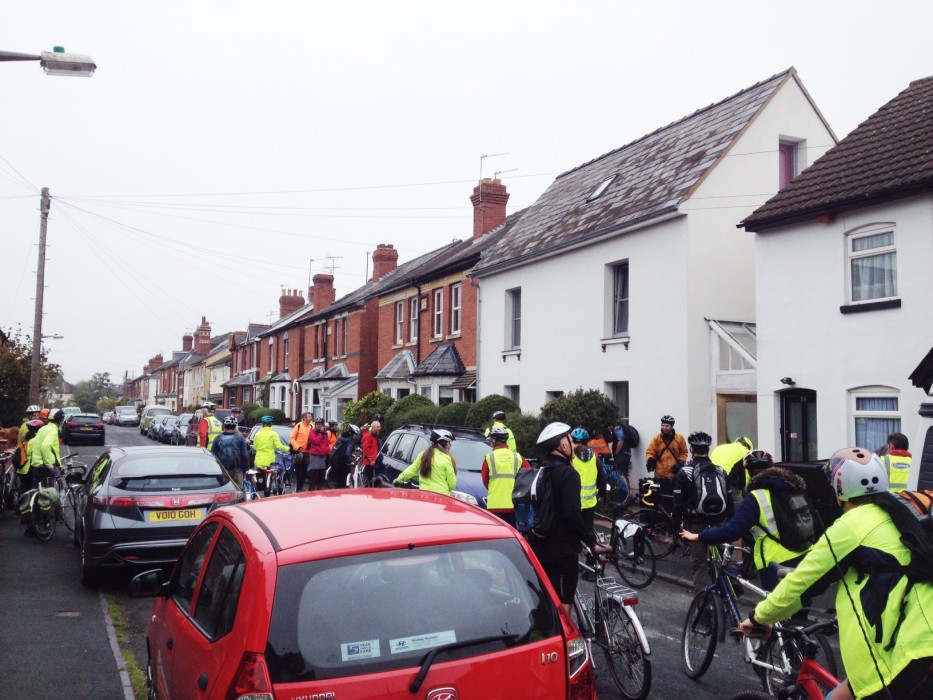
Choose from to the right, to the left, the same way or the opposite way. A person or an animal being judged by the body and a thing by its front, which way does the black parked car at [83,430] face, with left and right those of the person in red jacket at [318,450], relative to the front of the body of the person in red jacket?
the opposite way

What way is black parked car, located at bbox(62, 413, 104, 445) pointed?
away from the camera

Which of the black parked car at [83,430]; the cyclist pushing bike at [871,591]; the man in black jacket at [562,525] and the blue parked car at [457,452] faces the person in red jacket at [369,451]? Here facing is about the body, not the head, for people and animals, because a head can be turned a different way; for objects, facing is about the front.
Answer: the cyclist pushing bike

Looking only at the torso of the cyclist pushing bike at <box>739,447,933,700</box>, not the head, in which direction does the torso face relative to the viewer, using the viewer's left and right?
facing away from the viewer and to the left of the viewer

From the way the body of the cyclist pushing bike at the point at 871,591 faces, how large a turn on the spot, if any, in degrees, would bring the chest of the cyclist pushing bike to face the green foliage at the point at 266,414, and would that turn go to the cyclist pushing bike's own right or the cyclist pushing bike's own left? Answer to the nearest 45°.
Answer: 0° — they already face it

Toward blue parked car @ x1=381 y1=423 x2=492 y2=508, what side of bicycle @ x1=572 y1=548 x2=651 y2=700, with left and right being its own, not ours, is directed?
front

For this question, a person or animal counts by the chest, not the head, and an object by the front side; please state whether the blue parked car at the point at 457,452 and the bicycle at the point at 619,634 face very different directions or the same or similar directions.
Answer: very different directions

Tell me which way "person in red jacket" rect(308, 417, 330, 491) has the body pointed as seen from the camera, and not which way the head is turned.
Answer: toward the camera

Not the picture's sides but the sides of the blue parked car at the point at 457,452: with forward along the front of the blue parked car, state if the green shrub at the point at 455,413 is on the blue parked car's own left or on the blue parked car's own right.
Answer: on the blue parked car's own left

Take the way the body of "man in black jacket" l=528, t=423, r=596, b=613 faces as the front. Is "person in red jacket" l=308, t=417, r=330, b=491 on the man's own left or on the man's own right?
on the man's own left

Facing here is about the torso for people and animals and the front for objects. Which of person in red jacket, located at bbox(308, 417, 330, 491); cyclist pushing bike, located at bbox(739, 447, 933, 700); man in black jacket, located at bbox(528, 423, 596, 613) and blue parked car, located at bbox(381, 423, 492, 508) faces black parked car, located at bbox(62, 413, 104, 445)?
the cyclist pushing bike

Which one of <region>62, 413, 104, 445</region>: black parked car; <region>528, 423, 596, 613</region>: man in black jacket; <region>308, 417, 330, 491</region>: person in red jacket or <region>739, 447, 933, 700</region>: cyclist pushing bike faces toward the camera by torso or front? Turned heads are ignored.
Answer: the person in red jacket
